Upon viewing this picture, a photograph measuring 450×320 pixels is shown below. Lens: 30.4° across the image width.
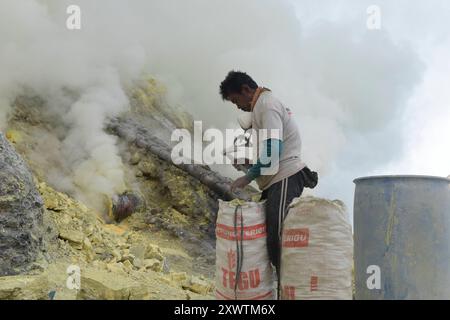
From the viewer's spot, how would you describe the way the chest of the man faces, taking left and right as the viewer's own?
facing to the left of the viewer
